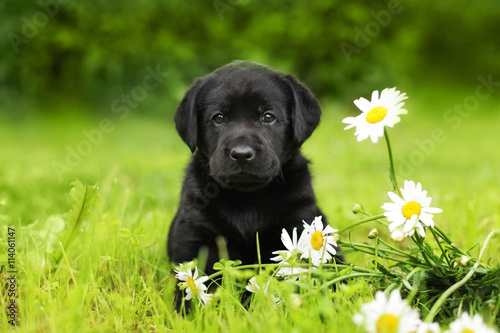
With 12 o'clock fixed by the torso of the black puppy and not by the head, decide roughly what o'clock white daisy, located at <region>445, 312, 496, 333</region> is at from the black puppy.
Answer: The white daisy is roughly at 11 o'clock from the black puppy.

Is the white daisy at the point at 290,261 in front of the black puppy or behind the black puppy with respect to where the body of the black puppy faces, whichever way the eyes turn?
in front

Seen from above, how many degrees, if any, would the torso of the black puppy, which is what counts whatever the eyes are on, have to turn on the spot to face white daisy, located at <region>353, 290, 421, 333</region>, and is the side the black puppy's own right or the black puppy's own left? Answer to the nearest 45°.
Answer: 0° — it already faces it

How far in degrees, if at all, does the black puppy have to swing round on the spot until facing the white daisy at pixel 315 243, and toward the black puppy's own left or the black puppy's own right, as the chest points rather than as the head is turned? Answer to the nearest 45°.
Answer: approximately 45° to the black puppy's own left

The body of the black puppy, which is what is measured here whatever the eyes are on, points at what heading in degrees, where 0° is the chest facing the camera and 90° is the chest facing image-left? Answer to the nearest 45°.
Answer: approximately 0°

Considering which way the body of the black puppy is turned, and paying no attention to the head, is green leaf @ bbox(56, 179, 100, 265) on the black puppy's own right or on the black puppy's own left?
on the black puppy's own right

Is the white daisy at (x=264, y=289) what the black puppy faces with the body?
yes

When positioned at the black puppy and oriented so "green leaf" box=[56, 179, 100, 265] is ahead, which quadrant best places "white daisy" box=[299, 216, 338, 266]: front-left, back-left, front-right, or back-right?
back-left

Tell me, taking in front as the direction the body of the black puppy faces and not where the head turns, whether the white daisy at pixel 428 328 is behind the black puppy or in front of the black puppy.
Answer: in front

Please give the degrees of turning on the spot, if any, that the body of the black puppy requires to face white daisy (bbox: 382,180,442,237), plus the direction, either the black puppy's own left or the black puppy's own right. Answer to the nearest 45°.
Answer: approximately 45° to the black puppy's own left
